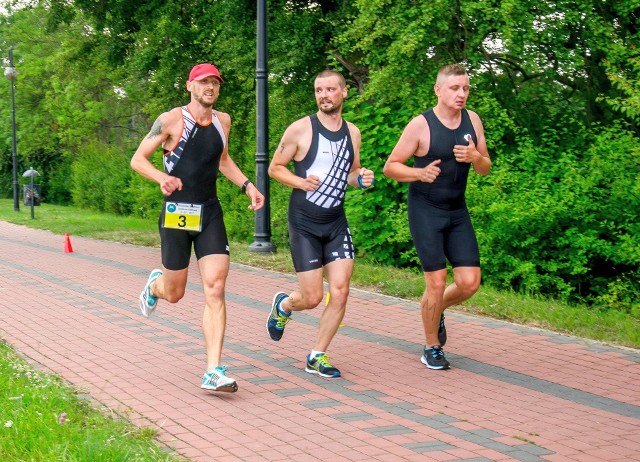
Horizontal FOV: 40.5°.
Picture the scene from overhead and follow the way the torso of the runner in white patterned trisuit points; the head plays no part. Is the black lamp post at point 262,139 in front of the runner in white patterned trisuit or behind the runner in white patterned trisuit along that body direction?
behind

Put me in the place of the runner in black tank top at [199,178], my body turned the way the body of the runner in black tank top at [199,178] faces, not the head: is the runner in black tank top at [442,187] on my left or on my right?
on my left

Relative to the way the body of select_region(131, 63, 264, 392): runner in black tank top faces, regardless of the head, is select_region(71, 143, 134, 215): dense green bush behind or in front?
behind

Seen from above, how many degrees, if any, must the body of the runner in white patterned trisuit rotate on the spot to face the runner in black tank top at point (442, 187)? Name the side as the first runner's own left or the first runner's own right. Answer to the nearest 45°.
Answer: approximately 45° to the first runner's own left
